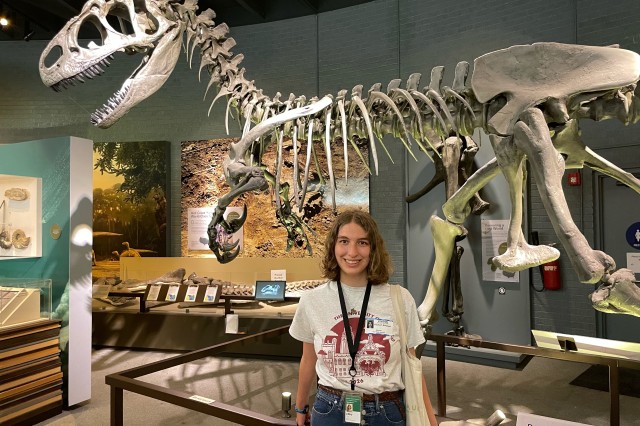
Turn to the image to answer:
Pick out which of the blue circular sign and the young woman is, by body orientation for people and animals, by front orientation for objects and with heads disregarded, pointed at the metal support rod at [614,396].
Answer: the blue circular sign

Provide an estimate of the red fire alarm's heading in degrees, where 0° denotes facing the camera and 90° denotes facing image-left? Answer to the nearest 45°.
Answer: approximately 0°

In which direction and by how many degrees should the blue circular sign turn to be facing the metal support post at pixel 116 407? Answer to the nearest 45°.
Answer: approximately 45° to its right

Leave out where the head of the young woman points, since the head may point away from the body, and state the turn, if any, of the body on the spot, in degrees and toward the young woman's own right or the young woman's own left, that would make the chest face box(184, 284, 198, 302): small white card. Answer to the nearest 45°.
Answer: approximately 135° to the young woman's own right

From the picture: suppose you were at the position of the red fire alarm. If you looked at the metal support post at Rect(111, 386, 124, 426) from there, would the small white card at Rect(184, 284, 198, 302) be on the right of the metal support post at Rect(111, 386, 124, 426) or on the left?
right

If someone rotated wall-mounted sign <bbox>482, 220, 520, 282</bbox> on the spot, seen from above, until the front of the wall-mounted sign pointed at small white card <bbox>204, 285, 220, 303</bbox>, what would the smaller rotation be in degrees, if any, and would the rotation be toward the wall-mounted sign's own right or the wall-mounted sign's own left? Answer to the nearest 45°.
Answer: approximately 90° to the wall-mounted sign's own right

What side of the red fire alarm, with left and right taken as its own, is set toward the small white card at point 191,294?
right

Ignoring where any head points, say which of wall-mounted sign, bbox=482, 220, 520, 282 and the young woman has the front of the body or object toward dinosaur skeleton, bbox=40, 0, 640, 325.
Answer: the wall-mounted sign
